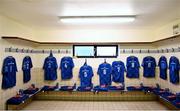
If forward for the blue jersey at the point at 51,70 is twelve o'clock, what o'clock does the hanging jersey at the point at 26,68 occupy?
The hanging jersey is roughly at 8 o'clock from the blue jersey.

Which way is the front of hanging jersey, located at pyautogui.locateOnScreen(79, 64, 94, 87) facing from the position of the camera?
facing away from the viewer

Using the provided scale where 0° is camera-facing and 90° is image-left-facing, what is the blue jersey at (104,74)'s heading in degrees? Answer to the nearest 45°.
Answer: approximately 180°

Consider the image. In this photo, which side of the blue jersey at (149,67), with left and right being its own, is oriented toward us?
back

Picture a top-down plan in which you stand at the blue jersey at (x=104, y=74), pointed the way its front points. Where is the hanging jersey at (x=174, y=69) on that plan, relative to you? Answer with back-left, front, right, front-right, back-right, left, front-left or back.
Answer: back-right

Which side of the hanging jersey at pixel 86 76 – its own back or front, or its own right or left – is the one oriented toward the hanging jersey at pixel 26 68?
left

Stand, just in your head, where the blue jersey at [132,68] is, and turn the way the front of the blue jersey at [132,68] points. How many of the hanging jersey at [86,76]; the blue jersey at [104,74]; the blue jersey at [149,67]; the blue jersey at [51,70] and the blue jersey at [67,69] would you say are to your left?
4

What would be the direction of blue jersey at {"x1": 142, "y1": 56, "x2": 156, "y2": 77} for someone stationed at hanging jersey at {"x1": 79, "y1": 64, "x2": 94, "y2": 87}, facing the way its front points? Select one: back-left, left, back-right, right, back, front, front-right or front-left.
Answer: right
